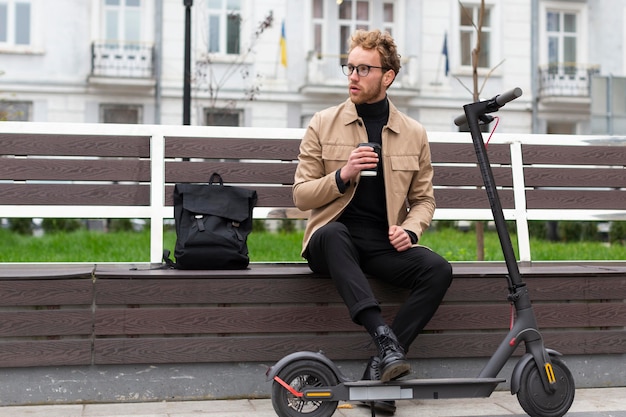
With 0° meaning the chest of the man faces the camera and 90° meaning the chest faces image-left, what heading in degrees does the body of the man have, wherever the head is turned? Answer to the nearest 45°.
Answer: approximately 0°

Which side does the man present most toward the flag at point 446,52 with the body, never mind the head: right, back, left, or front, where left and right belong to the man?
back

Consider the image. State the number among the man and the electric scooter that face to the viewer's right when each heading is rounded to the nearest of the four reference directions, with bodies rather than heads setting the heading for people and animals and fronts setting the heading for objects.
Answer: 1

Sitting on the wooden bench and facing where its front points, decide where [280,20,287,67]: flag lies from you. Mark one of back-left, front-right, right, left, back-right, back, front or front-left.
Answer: back

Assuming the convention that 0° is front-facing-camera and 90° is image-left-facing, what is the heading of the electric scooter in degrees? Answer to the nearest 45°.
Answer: approximately 270°

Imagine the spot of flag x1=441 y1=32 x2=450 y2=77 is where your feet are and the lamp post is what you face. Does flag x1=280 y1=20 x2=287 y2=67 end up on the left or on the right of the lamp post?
right

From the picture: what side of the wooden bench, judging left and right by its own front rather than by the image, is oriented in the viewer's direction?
front

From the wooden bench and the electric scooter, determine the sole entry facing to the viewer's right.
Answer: the electric scooter

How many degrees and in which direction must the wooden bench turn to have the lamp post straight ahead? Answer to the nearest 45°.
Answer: approximately 180°

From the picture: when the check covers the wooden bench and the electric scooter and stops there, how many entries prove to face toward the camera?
1

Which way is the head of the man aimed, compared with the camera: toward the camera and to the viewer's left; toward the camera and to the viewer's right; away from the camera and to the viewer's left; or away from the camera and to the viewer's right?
toward the camera and to the viewer's left
